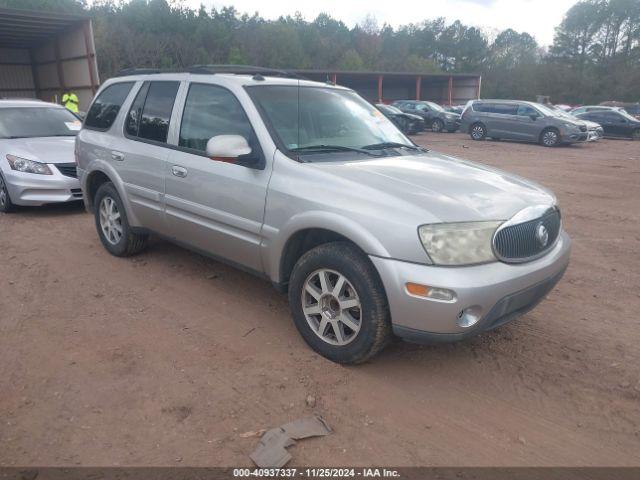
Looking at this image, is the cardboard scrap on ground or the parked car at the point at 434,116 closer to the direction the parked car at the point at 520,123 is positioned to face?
the cardboard scrap on ground

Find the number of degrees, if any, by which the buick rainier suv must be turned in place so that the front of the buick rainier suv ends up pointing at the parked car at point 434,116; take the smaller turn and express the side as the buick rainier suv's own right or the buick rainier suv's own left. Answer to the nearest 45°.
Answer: approximately 135° to the buick rainier suv's own left

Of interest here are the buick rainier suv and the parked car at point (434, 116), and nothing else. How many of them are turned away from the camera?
0

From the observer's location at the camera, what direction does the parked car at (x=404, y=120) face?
facing the viewer and to the right of the viewer

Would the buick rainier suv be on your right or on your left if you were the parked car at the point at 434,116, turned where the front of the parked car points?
on your right

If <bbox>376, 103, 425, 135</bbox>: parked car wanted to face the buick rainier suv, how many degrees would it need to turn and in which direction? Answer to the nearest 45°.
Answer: approximately 45° to its right

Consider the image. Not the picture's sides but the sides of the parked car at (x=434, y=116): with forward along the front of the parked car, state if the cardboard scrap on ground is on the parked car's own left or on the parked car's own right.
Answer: on the parked car's own right

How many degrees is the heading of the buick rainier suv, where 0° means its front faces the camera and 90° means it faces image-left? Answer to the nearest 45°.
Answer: approximately 315°

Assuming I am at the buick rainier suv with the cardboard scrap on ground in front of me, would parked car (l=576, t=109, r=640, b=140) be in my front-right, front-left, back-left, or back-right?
back-left
